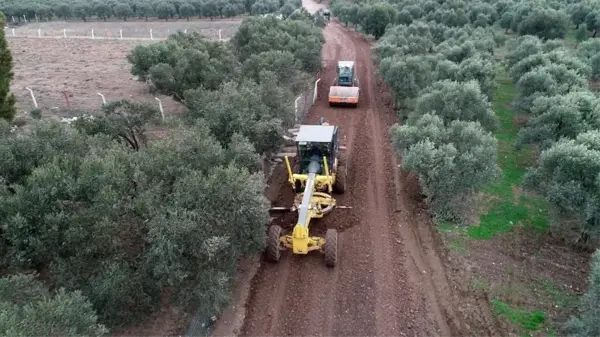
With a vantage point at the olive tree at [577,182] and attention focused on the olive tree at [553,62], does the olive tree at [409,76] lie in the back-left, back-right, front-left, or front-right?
front-left

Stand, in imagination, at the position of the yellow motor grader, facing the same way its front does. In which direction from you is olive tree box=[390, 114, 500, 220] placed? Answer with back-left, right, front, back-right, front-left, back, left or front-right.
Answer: left

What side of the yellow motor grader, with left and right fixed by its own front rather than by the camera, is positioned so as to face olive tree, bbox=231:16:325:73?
back

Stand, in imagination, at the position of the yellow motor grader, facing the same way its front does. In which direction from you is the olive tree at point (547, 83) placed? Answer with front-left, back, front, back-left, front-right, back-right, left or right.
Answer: back-left

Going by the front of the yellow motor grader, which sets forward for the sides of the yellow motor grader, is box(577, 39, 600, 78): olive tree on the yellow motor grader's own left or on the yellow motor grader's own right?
on the yellow motor grader's own left

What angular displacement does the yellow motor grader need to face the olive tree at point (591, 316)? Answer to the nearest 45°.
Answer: approximately 45° to its left

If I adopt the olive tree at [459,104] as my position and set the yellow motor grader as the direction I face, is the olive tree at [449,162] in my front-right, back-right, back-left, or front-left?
front-left

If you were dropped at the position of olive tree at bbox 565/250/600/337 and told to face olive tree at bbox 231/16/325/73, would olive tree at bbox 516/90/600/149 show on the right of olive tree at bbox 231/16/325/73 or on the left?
right

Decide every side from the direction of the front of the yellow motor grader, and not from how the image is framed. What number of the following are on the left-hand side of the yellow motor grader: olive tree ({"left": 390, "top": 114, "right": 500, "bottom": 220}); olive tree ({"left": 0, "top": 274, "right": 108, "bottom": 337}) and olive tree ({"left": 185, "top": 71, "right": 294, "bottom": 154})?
1

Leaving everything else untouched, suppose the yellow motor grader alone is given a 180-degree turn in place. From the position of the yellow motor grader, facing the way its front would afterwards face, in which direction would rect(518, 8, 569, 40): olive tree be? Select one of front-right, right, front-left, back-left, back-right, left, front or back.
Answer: front-right

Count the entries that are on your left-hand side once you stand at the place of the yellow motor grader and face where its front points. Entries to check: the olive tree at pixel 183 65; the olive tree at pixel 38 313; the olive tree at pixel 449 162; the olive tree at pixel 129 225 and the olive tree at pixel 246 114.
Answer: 1

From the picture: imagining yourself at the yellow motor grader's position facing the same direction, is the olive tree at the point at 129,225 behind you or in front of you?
in front

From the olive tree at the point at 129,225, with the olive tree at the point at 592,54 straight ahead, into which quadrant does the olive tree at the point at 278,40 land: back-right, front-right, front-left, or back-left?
front-left

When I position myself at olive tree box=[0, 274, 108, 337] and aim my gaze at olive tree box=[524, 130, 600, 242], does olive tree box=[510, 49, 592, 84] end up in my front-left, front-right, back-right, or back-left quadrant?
front-left

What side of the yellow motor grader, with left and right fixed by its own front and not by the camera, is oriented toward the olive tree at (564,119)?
left

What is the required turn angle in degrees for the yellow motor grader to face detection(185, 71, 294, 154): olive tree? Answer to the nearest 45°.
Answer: approximately 135° to its right

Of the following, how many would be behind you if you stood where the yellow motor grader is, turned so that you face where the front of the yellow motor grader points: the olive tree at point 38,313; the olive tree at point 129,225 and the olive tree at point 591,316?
0

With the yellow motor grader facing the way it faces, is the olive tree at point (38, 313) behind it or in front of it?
in front

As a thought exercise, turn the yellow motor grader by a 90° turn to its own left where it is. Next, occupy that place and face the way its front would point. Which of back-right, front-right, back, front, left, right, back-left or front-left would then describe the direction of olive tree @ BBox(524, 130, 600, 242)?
front

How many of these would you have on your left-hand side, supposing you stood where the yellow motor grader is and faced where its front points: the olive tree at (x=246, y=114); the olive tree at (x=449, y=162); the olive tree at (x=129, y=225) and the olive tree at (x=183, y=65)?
1

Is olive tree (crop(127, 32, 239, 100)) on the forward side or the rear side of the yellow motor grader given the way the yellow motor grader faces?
on the rear side

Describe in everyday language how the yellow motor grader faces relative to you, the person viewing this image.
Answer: facing the viewer
